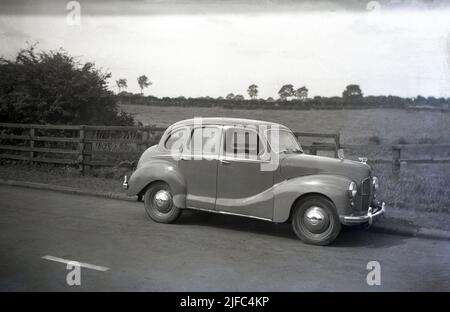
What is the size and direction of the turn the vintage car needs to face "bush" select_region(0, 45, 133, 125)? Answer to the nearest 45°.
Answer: approximately 180°

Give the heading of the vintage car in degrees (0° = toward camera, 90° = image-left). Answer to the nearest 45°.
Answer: approximately 315°

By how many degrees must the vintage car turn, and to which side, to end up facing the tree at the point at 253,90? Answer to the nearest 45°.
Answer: approximately 135° to its left

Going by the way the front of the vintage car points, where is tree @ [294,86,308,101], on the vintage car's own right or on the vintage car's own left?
on the vintage car's own left

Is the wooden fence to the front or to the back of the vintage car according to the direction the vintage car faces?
to the back

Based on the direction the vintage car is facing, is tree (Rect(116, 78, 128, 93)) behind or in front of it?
behind

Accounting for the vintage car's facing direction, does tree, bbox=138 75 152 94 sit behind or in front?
behind

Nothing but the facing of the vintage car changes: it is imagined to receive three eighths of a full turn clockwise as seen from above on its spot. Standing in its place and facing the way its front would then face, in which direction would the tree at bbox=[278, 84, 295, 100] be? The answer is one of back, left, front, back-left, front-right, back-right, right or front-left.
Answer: right
